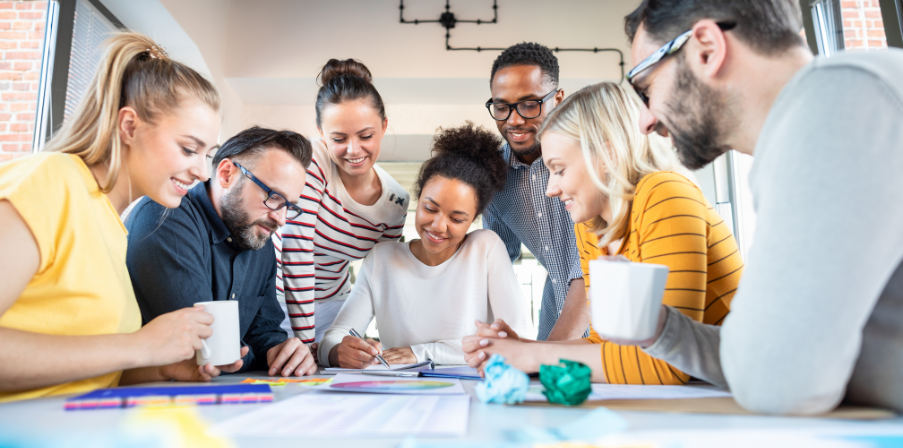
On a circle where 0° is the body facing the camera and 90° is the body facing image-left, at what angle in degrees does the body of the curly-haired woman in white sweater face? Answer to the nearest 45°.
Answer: approximately 0°

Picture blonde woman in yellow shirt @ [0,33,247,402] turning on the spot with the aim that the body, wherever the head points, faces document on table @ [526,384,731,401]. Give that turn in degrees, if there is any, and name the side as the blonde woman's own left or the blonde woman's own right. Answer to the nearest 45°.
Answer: approximately 45° to the blonde woman's own right

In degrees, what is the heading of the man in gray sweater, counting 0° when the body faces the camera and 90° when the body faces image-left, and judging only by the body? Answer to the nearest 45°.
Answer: approximately 90°

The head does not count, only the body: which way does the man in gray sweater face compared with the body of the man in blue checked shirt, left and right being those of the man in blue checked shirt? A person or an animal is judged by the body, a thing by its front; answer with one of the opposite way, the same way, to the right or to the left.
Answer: to the right

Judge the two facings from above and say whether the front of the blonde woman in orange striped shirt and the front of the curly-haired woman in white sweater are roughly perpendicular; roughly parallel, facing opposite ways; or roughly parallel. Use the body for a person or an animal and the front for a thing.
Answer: roughly perpendicular

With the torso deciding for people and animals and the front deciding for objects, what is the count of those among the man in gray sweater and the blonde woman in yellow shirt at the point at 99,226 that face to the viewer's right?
1

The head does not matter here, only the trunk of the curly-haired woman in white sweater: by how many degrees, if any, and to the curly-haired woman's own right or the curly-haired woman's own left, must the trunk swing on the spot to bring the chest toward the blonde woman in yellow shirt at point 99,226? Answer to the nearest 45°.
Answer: approximately 45° to the curly-haired woman's own right

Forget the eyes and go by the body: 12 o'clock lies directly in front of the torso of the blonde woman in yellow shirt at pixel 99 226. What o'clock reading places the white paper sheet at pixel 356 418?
The white paper sheet is roughly at 2 o'clock from the blonde woman in yellow shirt.

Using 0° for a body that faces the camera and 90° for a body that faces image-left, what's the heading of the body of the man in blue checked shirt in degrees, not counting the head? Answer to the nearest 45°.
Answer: approximately 0°

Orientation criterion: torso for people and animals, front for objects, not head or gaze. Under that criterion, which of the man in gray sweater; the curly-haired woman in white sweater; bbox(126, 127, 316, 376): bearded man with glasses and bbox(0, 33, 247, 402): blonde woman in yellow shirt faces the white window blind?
the man in gray sweater

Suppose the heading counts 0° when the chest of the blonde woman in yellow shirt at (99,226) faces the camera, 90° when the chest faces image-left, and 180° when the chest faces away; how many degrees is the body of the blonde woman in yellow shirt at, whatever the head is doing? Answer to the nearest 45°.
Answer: approximately 270°

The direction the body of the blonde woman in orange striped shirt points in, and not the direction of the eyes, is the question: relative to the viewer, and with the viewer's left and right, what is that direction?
facing to the left of the viewer

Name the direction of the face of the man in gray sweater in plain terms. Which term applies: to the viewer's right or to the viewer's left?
to the viewer's left

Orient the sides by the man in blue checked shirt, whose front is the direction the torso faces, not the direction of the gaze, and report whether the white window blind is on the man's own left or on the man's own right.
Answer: on the man's own right
